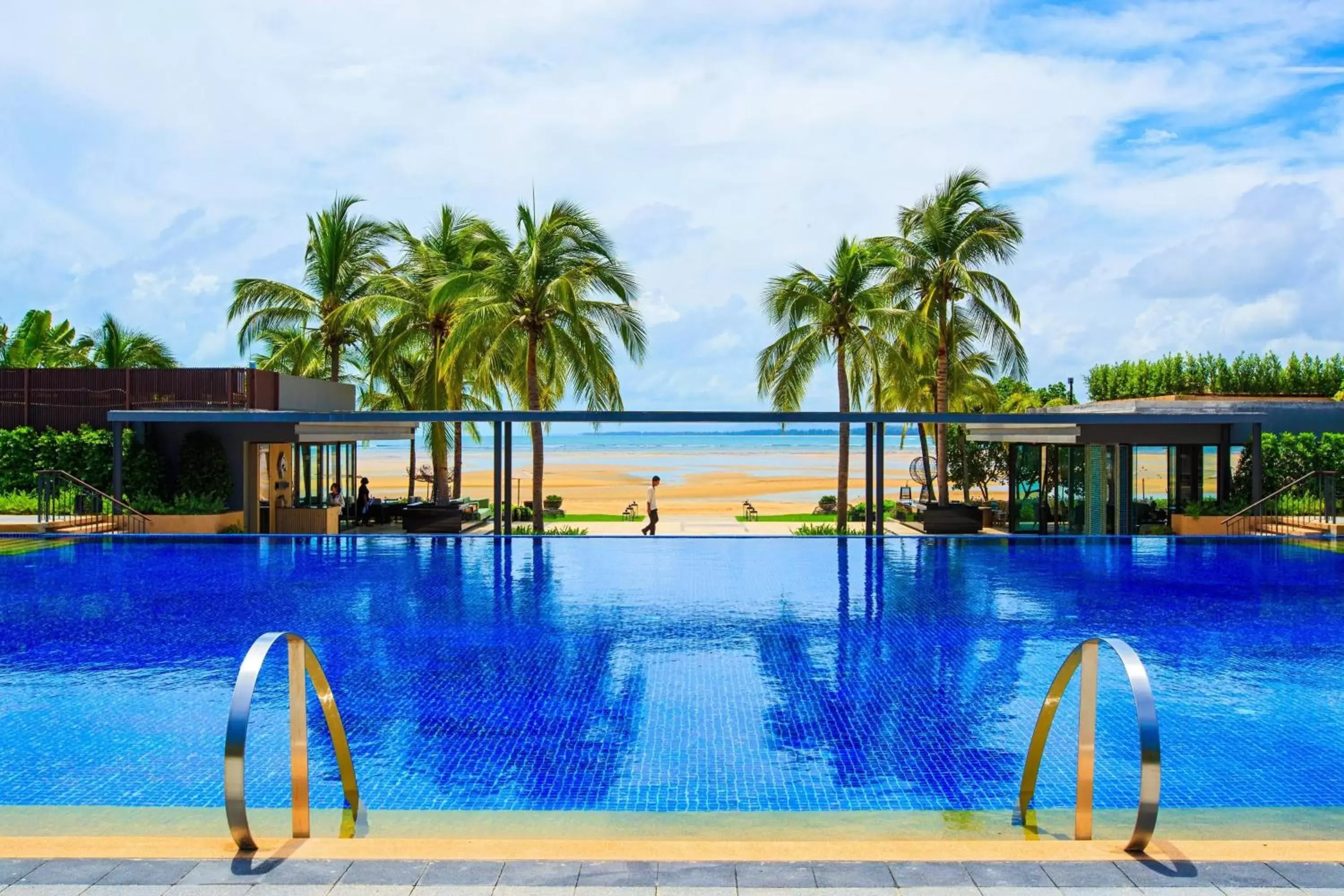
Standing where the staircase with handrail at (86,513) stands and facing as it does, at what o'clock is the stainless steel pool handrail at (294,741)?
The stainless steel pool handrail is roughly at 3 o'clock from the staircase with handrail.

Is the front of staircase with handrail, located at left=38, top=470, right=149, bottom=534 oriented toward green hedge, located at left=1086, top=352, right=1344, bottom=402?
yes

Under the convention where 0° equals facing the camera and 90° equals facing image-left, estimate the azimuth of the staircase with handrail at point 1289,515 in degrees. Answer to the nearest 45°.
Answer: approximately 90°

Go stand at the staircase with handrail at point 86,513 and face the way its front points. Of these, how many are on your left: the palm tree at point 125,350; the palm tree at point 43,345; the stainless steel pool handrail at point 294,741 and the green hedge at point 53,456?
3

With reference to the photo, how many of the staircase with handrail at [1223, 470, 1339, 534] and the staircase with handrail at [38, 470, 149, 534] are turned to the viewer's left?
1

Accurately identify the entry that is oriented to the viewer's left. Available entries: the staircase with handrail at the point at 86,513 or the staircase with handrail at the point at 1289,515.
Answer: the staircase with handrail at the point at 1289,515

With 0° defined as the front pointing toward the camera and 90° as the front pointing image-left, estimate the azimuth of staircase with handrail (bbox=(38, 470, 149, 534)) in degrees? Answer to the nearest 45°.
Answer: approximately 270°

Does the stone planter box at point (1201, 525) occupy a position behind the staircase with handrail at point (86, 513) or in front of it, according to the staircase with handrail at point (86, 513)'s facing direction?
in front
